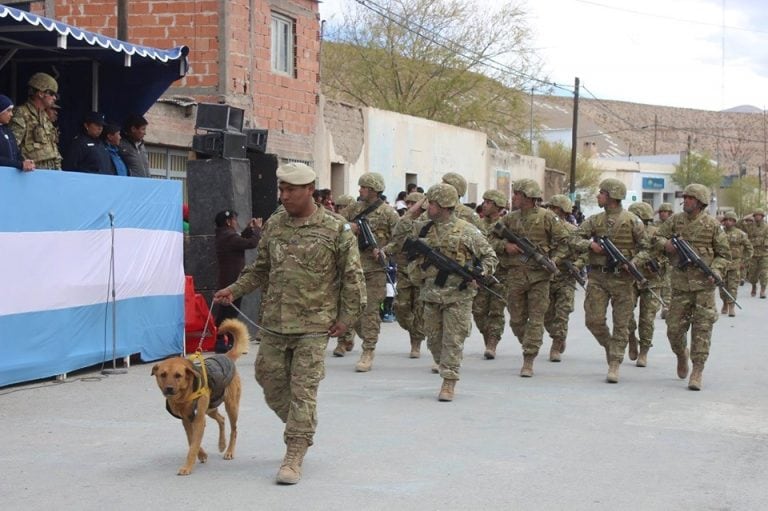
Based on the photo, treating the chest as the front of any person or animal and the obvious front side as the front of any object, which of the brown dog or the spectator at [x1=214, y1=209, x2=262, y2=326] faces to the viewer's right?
the spectator

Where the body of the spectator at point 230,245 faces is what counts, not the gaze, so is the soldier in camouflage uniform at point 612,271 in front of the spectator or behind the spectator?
in front

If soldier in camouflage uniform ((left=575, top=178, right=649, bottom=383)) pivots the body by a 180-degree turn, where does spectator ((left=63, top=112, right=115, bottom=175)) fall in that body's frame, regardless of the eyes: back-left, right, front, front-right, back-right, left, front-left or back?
back-left

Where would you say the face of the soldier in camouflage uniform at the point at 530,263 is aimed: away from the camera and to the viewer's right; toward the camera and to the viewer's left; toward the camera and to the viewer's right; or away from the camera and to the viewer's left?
toward the camera and to the viewer's left

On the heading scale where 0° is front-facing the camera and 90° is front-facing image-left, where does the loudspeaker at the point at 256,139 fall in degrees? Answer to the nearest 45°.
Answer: approximately 315°

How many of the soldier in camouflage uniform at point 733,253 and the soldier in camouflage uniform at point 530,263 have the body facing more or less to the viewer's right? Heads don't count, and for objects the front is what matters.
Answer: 0

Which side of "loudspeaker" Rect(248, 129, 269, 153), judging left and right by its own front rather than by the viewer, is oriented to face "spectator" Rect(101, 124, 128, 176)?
right

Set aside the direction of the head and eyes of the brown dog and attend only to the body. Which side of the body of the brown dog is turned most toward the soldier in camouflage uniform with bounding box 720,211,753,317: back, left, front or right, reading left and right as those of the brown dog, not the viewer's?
back

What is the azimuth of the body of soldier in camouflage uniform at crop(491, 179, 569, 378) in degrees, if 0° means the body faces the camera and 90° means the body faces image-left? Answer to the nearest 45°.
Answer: approximately 45°

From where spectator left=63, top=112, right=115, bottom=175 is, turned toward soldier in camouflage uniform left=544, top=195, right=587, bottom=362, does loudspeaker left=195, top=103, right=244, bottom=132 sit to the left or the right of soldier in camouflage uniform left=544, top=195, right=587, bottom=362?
left
